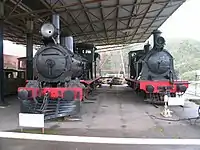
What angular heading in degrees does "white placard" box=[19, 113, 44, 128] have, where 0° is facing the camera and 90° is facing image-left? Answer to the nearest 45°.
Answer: approximately 0°

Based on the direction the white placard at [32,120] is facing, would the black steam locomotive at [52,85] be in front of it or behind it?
behind
